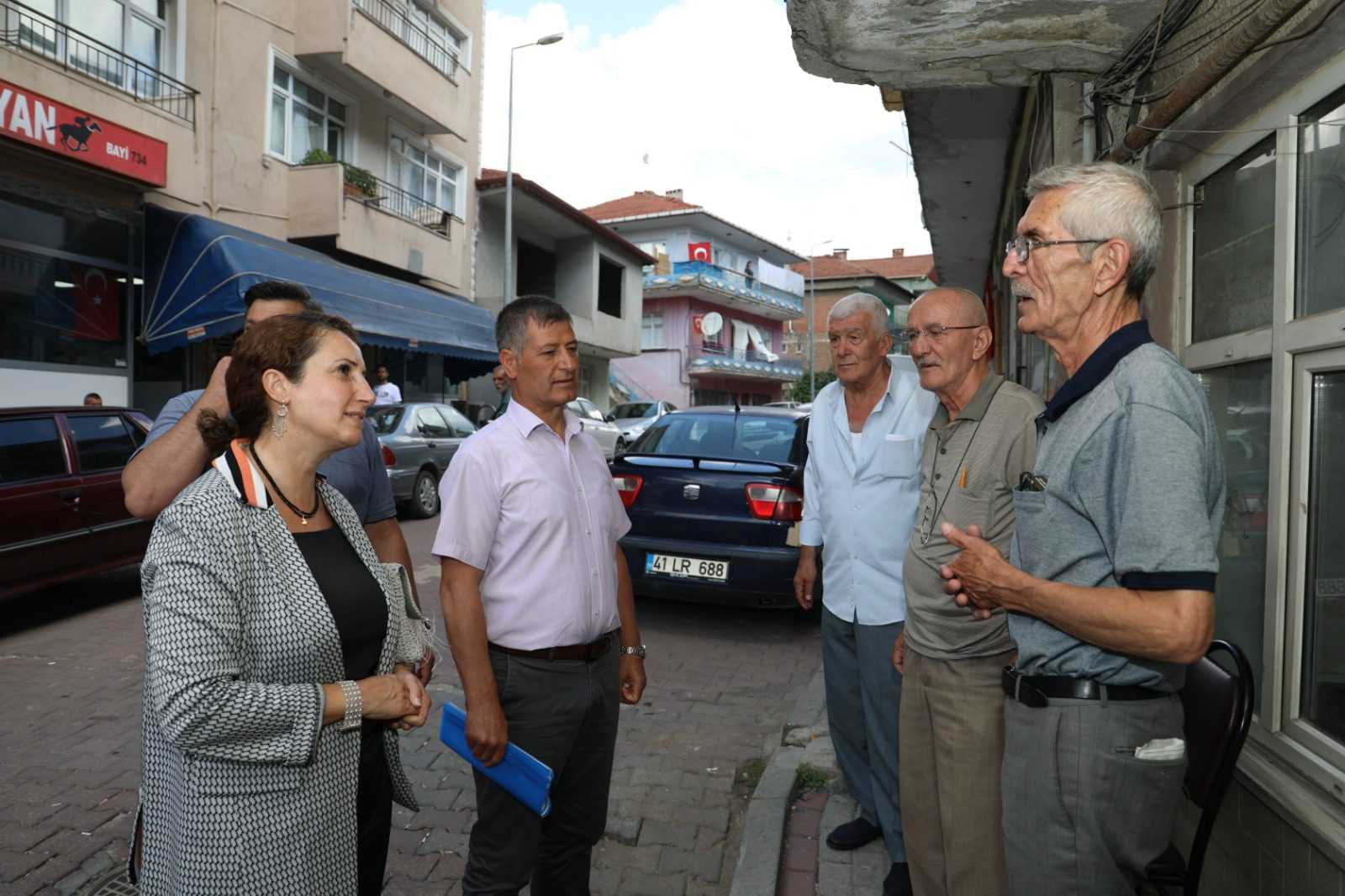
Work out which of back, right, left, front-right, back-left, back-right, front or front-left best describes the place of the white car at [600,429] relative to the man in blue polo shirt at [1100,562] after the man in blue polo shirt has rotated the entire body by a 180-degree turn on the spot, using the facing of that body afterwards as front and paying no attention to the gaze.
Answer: back-left

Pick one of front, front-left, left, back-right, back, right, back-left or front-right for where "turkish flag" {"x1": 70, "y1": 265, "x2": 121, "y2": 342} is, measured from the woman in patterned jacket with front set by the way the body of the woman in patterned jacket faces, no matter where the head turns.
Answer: back-left

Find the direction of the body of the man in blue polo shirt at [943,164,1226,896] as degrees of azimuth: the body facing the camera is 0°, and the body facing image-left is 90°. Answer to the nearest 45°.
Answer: approximately 90°

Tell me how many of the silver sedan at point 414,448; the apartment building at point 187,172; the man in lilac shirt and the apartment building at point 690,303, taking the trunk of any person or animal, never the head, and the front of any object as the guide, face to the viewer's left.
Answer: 0

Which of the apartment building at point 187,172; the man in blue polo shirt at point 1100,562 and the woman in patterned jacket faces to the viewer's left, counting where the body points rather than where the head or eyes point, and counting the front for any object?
the man in blue polo shirt

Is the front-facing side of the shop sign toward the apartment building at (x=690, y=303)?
no

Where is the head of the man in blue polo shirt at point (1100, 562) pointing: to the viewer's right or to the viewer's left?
to the viewer's left

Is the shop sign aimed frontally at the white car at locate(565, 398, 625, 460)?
no

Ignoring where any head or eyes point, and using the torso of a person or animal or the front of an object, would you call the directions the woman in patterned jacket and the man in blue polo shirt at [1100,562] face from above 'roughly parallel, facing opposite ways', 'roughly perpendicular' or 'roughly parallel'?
roughly parallel, facing opposite ways

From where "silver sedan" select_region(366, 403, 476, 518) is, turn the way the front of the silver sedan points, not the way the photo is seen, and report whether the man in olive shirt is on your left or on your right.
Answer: on your right

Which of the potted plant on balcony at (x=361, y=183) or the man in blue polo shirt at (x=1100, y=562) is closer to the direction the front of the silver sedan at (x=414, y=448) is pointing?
the potted plant on balcony

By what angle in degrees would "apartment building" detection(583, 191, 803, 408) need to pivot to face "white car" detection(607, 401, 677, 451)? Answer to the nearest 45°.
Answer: approximately 45° to its right

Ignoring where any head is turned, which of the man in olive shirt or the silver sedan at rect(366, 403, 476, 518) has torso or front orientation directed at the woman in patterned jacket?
the man in olive shirt

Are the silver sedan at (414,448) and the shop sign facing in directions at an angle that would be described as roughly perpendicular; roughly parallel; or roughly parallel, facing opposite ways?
roughly perpendicular

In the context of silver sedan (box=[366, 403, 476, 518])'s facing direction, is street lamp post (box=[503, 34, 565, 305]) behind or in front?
in front

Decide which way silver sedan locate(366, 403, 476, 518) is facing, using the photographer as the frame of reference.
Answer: facing away from the viewer and to the right of the viewer

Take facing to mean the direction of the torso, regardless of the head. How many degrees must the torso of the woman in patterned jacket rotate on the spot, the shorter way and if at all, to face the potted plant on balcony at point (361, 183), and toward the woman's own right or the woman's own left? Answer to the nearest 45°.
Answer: approximately 135° to the woman's own left

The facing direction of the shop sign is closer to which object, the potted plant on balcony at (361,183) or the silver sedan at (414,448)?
the silver sedan

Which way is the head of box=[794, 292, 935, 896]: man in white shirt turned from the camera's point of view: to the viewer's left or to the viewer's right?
to the viewer's left
